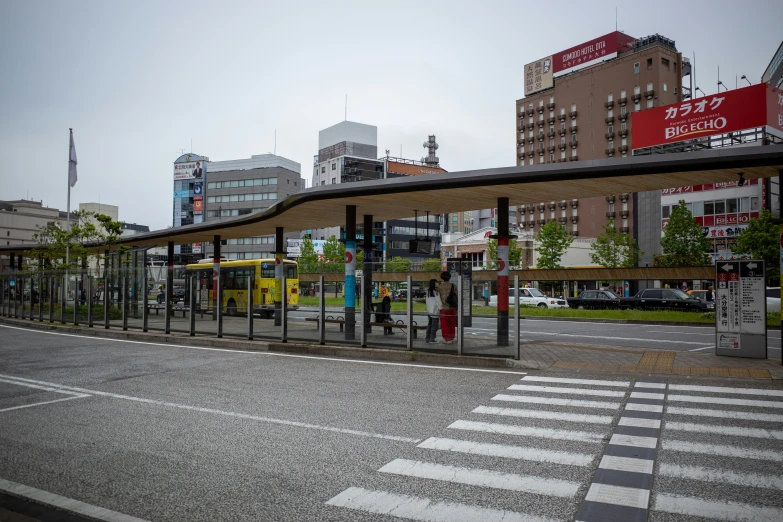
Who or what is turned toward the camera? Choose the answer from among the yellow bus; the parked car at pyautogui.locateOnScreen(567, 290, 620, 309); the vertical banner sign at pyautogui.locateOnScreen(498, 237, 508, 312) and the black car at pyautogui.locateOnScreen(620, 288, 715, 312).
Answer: the vertical banner sign
